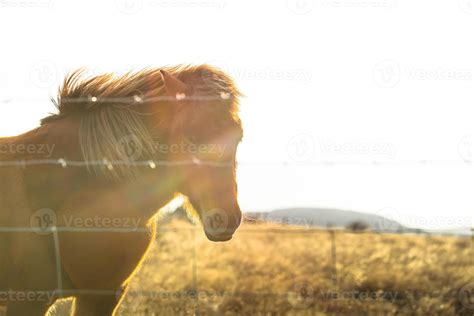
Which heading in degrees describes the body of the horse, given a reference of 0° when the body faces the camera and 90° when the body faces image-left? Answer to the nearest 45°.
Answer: approximately 270°
